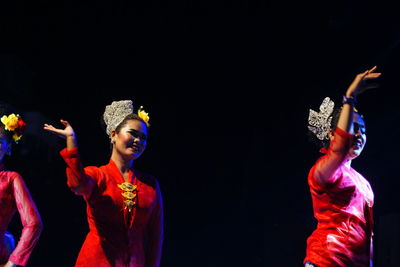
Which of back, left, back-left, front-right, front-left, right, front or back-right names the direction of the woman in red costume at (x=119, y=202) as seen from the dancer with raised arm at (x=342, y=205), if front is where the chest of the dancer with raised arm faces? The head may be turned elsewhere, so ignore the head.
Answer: back-right

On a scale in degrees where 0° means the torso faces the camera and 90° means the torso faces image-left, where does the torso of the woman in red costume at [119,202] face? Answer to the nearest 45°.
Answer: approximately 315°

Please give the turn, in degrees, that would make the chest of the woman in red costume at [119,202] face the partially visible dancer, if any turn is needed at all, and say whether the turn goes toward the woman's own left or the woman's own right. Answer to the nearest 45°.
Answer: approximately 135° to the woman's own right

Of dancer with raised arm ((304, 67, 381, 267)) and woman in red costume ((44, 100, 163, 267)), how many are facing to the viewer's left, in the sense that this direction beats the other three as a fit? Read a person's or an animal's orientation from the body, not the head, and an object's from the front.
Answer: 0

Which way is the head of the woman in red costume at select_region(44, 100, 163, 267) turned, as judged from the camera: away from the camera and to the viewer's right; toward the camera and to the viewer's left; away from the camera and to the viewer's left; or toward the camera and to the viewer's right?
toward the camera and to the viewer's right
